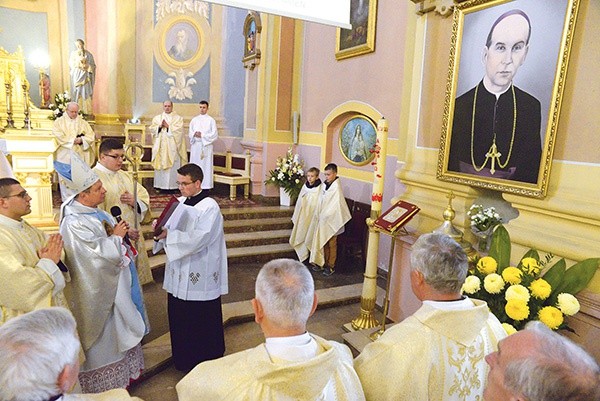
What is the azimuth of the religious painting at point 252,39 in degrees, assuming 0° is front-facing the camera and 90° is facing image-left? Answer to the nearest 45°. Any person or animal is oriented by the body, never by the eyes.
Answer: approximately 45°

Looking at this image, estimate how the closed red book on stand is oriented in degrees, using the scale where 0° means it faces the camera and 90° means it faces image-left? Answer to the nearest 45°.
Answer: approximately 45°

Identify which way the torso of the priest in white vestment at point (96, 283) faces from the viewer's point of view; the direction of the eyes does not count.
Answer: to the viewer's right

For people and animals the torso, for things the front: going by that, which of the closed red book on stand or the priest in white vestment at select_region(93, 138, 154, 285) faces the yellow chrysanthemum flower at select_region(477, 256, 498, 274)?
the priest in white vestment

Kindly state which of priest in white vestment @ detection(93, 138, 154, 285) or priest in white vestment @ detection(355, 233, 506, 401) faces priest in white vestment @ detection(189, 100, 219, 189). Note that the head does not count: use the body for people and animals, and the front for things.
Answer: priest in white vestment @ detection(355, 233, 506, 401)

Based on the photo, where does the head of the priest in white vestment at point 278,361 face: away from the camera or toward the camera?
away from the camera

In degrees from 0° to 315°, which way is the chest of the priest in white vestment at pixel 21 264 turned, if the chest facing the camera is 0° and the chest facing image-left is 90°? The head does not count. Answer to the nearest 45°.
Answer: approximately 270°

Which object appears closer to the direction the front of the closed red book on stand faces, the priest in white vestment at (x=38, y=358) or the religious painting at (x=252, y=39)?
the priest in white vestment

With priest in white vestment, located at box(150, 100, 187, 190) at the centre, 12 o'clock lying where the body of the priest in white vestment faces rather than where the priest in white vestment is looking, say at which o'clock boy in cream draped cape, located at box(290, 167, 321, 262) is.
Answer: The boy in cream draped cape is roughly at 11 o'clock from the priest in white vestment.
